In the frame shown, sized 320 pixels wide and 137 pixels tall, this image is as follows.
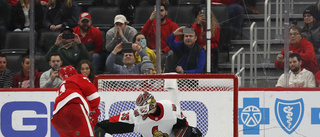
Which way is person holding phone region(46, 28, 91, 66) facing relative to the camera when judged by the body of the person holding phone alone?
toward the camera

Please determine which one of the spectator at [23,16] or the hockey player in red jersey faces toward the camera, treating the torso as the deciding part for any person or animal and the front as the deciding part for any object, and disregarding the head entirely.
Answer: the spectator

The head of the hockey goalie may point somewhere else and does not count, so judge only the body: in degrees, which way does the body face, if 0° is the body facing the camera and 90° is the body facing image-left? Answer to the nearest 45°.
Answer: approximately 0°

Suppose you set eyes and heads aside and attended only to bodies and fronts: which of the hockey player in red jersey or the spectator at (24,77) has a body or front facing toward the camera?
the spectator

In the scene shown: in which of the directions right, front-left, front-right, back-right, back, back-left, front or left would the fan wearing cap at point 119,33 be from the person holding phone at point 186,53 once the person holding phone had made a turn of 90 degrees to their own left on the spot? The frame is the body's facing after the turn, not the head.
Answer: back

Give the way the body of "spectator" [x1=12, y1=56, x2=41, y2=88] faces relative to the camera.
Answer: toward the camera

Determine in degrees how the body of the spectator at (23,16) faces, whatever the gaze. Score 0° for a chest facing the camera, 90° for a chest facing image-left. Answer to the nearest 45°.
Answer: approximately 0°

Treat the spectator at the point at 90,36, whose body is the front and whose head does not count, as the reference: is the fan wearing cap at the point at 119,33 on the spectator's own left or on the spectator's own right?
on the spectator's own left

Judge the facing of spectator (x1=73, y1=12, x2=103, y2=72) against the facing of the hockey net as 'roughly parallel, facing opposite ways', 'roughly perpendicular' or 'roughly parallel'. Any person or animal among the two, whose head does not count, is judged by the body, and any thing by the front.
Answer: roughly parallel

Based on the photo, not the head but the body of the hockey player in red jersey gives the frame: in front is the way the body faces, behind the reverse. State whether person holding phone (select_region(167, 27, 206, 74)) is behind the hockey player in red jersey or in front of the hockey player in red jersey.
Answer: in front

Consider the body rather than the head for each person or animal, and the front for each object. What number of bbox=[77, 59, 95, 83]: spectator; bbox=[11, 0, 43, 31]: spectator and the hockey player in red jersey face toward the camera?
2

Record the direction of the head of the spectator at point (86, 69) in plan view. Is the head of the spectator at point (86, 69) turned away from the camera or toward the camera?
toward the camera

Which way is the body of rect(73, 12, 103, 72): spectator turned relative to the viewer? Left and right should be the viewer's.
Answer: facing the viewer

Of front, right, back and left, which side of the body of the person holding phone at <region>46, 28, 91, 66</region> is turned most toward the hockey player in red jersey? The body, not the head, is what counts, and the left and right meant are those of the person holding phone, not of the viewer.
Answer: front
